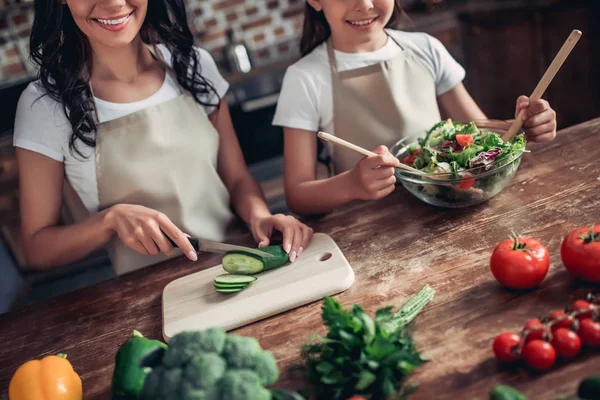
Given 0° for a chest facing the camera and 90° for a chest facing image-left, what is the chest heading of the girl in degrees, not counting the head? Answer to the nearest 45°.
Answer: approximately 315°

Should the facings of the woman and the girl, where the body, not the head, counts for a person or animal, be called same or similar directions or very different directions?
same or similar directions

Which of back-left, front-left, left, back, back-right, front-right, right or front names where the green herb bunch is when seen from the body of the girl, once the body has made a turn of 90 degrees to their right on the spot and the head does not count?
front-left

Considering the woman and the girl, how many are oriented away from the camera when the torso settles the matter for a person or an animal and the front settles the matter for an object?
0

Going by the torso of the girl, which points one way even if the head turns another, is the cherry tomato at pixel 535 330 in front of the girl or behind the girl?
in front

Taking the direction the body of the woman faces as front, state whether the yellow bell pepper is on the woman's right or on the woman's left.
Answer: on the woman's right

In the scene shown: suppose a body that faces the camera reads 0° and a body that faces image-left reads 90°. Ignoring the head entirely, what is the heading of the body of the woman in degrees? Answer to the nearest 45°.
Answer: approximately 315°
